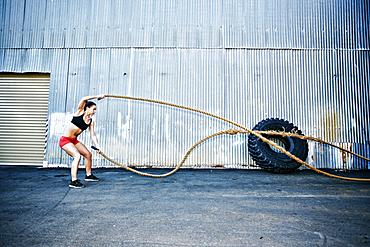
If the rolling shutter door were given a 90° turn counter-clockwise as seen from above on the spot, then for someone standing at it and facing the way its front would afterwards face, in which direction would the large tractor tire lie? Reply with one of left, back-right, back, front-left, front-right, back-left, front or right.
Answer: front-right

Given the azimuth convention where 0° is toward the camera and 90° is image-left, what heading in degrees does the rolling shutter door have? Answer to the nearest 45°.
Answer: approximately 0°
